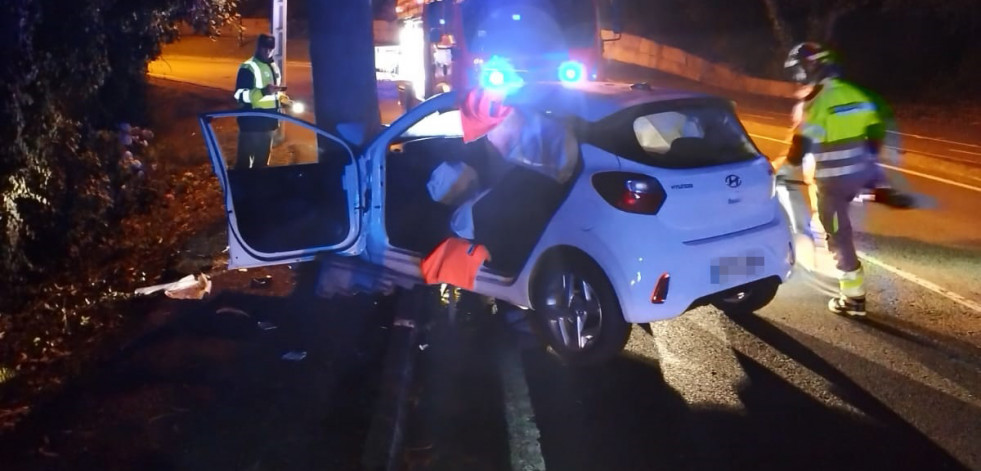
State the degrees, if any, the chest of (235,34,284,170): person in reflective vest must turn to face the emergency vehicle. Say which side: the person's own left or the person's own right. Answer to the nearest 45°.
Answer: approximately 90° to the person's own left

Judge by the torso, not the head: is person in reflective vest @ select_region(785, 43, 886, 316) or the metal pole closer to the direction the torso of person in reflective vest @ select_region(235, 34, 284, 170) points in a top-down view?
the person in reflective vest

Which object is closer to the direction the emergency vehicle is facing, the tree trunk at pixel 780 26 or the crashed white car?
the crashed white car

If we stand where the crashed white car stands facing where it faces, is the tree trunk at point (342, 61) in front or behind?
in front

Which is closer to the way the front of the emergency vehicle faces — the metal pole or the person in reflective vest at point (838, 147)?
the person in reflective vest

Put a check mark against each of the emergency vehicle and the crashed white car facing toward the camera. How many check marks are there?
1

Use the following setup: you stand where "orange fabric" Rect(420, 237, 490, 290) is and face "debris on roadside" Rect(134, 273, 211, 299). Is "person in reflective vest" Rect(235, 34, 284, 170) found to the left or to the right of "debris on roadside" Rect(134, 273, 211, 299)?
right

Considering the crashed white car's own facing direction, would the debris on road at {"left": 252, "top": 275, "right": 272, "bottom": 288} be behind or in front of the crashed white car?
in front

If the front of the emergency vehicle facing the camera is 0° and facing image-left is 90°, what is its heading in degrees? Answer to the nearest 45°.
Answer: approximately 0°

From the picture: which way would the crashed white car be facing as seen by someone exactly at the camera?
facing away from the viewer and to the left of the viewer

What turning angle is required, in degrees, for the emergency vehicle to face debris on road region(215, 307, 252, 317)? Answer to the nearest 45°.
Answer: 0° — it already faces it

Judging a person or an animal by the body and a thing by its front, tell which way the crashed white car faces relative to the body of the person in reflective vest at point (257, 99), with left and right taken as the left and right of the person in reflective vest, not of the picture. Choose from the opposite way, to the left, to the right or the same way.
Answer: the opposite way

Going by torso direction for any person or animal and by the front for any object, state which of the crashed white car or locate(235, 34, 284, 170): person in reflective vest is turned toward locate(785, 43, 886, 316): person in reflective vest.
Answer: locate(235, 34, 284, 170): person in reflective vest

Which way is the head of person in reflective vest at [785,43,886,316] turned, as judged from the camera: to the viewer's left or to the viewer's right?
to the viewer's left

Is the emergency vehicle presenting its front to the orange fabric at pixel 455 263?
yes
